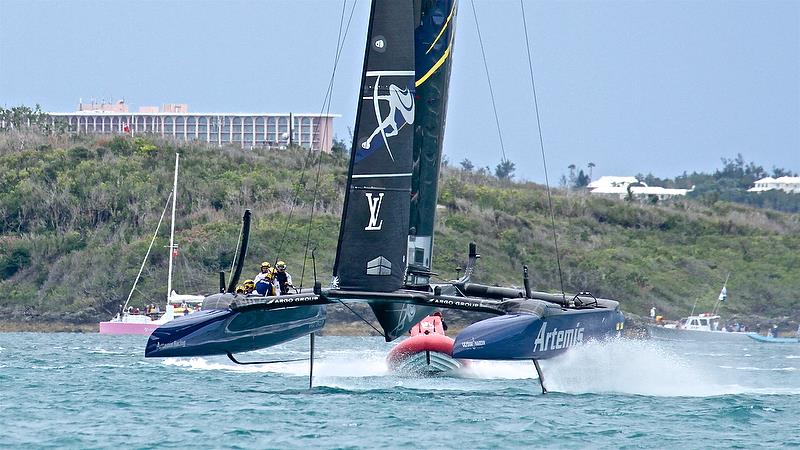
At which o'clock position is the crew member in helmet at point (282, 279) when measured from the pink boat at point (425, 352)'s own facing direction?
The crew member in helmet is roughly at 2 o'clock from the pink boat.

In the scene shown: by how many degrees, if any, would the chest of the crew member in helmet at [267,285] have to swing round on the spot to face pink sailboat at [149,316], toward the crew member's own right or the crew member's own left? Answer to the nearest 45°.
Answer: approximately 135° to the crew member's own right

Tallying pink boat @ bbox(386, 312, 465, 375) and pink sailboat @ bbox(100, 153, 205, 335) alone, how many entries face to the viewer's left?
1

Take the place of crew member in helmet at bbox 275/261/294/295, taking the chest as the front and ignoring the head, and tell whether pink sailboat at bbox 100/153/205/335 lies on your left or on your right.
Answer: on your right

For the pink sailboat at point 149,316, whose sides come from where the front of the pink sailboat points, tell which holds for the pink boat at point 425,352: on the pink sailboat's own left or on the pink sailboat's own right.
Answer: on the pink sailboat's own left

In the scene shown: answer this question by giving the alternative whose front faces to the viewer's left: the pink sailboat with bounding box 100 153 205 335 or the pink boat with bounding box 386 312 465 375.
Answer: the pink sailboat

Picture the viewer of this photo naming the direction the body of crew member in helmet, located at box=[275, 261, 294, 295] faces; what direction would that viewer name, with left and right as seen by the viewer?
facing the viewer and to the left of the viewer

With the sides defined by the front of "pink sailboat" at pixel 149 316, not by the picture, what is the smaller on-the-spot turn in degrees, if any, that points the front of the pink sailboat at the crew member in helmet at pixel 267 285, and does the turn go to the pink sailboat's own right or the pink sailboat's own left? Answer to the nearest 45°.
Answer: approximately 90° to the pink sailboat's own left

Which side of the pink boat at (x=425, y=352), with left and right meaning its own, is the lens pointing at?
front

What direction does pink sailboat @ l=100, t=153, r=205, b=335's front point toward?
to the viewer's left
